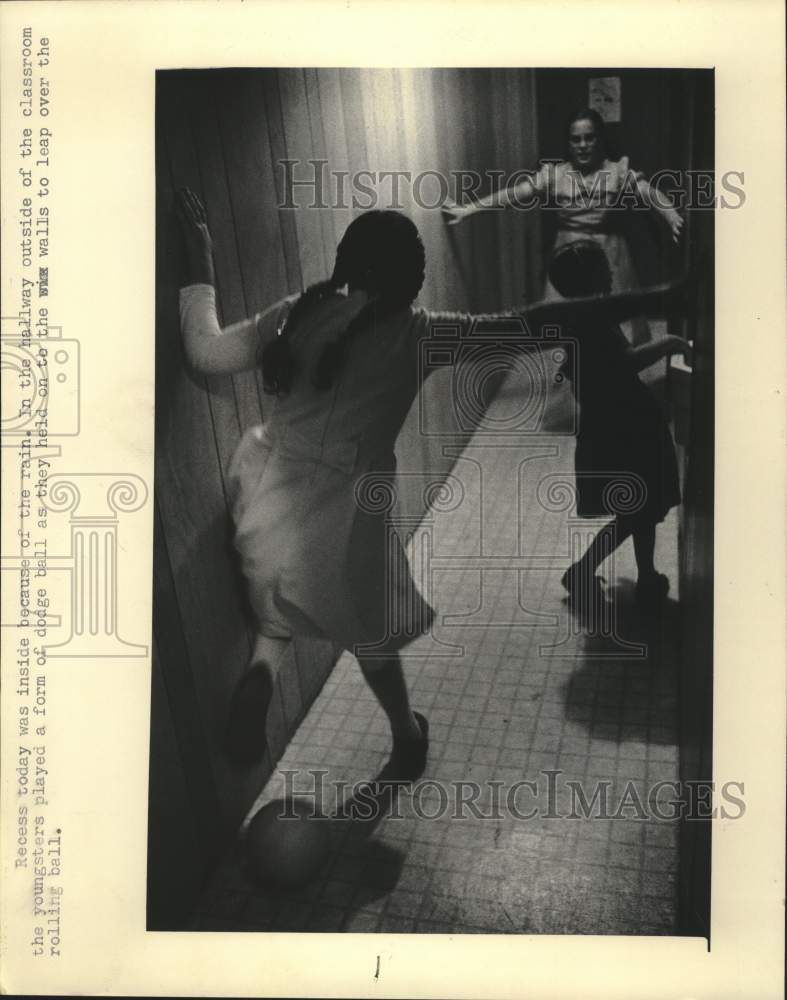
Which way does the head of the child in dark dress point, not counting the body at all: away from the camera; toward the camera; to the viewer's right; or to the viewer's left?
away from the camera

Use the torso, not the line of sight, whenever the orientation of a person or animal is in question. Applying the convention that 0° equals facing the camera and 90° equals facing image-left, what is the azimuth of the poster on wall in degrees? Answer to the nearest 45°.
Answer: approximately 0°
